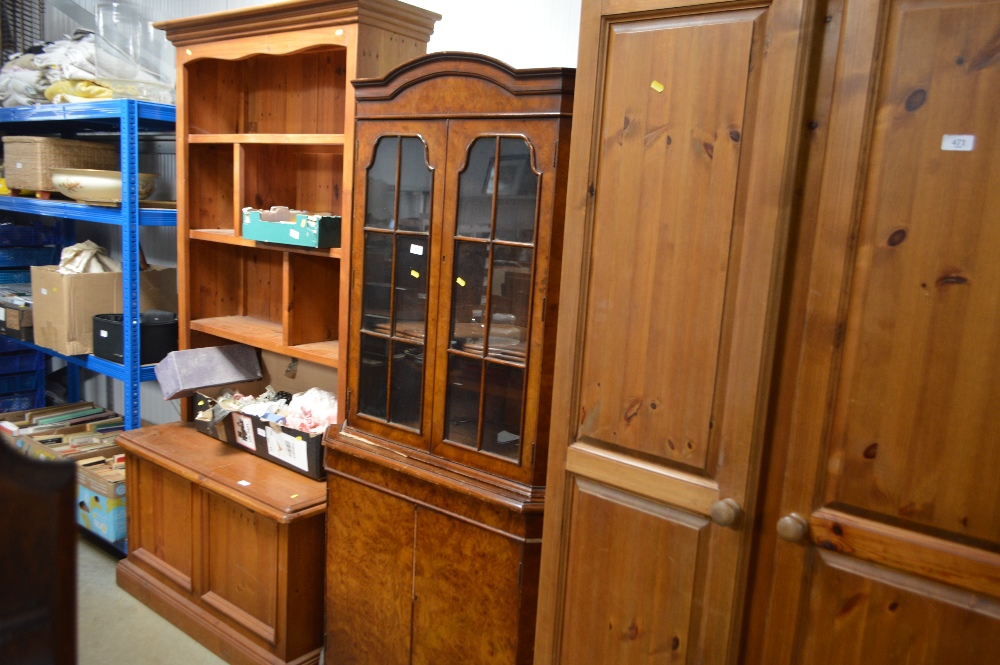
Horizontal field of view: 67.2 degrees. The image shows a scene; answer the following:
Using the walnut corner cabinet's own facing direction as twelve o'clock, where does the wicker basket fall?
The wicker basket is roughly at 3 o'clock from the walnut corner cabinet.

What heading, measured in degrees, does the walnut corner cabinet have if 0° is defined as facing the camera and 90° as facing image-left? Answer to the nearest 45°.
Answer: approximately 45°

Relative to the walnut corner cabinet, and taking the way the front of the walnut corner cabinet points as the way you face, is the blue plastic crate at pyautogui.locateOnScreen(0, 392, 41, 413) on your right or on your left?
on your right

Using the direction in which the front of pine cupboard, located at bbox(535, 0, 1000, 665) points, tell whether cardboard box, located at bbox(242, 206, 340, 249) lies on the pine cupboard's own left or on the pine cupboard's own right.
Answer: on the pine cupboard's own right

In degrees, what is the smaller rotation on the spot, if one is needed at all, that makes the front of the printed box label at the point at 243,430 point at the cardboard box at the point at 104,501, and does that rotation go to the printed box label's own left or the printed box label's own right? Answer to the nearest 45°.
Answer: approximately 90° to the printed box label's own right

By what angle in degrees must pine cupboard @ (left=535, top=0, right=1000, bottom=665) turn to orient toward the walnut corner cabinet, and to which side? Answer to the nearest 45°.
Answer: approximately 90° to its right

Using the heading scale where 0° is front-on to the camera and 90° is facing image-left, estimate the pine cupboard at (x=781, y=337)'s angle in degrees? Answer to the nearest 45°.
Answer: approximately 45°

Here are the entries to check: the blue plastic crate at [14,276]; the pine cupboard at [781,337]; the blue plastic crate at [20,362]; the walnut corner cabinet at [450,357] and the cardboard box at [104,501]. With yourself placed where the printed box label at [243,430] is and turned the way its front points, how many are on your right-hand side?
3

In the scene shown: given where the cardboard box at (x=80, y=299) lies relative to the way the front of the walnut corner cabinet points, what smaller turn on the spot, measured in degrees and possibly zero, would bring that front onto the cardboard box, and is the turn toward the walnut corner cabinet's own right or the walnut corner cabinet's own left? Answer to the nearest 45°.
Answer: approximately 90° to the walnut corner cabinet's own right

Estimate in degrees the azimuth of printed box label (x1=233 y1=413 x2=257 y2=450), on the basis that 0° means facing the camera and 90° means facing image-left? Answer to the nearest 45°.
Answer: approximately 45°
